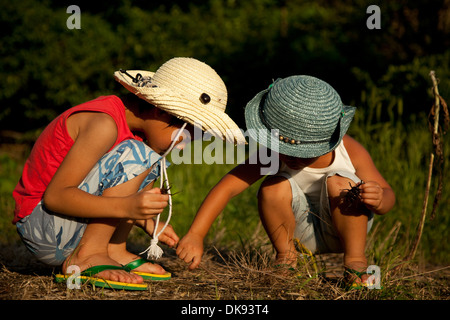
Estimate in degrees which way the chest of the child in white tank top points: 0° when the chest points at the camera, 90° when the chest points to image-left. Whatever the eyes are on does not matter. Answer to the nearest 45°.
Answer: approximately 0°
